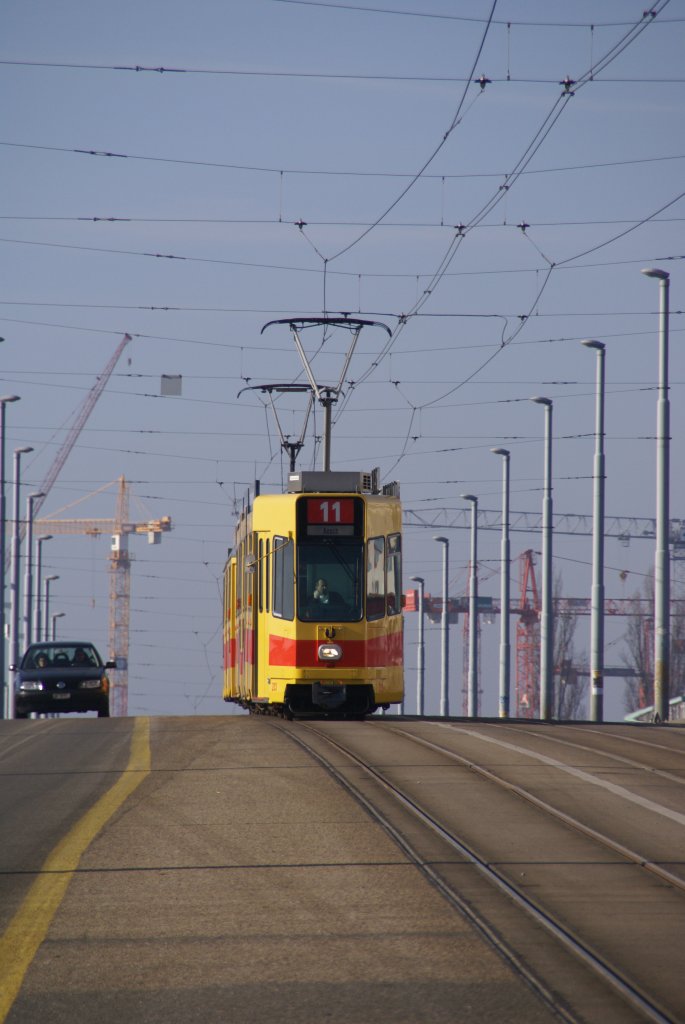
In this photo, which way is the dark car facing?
toward the camera

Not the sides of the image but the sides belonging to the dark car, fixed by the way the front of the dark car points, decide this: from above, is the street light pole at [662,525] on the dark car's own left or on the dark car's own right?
on the dark car's own left

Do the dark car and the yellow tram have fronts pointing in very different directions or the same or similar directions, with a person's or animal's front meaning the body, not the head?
same or similar directions

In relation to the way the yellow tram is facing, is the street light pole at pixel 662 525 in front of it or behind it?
behind

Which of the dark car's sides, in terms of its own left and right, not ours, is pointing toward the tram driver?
front

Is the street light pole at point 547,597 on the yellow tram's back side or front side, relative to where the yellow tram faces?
on the back side

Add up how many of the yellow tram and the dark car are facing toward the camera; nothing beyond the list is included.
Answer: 2

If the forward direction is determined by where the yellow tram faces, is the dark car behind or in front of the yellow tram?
behind
